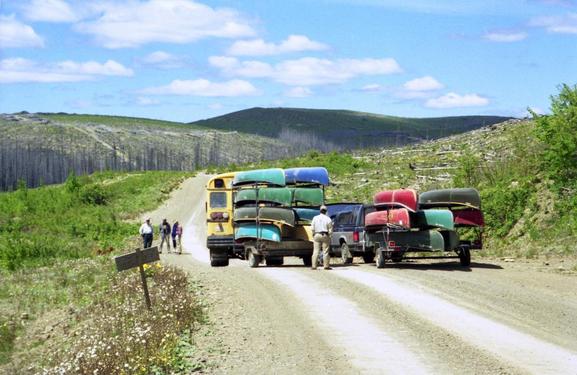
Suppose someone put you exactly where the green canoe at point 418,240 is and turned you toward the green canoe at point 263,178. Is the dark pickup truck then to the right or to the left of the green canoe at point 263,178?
right

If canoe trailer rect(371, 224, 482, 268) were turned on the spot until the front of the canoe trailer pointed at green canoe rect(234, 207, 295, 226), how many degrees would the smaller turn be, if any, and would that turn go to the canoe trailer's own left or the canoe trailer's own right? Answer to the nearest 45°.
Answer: approximately 45° to the canoe trailer's own left

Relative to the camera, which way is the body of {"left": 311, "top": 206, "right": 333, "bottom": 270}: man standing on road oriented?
away from the camera

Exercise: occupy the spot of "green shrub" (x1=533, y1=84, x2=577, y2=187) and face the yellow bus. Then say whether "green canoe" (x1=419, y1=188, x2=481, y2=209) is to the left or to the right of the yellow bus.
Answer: left

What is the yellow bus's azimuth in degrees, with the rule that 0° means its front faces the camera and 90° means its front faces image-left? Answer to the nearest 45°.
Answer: approximately 180°

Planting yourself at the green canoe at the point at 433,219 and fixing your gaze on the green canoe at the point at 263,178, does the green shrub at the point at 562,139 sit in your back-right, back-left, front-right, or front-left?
back-right
